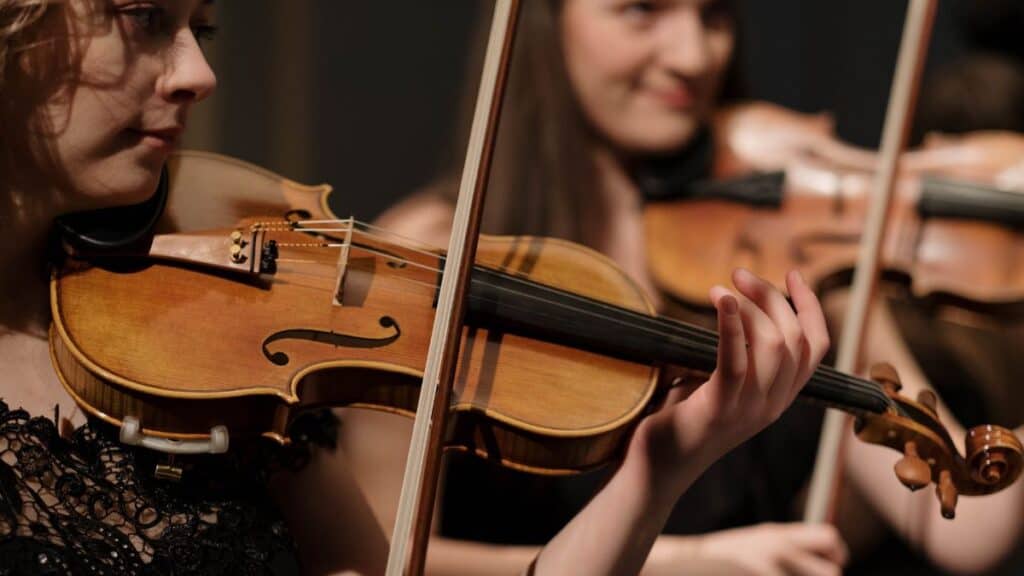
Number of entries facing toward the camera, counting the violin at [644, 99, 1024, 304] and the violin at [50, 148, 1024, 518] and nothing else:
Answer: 2

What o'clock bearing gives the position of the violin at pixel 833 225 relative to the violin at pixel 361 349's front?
the violin at pixel 833 225 is roughly at 7 o'clock from the violin at pixel 361 349.

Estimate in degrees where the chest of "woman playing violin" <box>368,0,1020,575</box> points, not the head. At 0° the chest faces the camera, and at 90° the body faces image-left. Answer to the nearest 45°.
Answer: approximately 315°

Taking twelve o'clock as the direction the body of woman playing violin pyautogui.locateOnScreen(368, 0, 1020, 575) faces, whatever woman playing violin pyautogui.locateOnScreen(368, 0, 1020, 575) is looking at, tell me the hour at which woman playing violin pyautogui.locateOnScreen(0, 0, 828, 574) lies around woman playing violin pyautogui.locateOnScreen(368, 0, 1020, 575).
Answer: woman playing violin pyautogui.locateOnScreen(0, 0, 828, 574) is roughly at 2 o'clock from woman playing violin pyautogui.locateOnScreen(368, 0, 1020, 575).

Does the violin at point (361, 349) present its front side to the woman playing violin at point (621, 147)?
no

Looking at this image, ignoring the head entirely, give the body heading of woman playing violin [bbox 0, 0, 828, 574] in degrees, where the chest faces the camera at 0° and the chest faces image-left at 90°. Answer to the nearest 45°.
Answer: approximately 315°

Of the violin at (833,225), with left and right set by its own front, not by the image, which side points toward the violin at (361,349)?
front

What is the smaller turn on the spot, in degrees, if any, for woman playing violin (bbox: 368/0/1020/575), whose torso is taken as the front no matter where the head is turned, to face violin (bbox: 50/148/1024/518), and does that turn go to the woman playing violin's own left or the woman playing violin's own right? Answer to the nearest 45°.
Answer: approximately 45° to the woman playing violin's own right

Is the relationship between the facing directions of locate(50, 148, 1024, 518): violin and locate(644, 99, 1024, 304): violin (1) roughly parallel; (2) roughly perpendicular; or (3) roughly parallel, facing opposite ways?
roughly parallel

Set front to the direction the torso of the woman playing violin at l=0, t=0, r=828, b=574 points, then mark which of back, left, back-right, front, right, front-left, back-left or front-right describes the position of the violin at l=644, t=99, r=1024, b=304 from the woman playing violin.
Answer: left

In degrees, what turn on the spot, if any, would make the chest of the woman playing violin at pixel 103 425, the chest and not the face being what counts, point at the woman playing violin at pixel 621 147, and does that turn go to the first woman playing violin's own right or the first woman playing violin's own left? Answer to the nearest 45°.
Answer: approximately 90° to the first woman playing violin's own left
